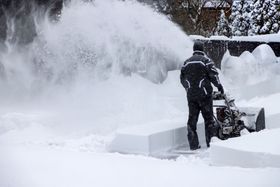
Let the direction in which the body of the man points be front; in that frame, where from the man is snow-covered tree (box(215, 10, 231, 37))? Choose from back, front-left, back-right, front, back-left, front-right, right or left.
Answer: front-left

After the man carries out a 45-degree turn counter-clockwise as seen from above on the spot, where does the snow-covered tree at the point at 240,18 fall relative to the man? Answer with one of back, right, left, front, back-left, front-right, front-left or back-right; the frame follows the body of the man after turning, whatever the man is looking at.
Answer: front

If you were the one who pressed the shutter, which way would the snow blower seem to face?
facing away from the viewer and to the right of the viewer

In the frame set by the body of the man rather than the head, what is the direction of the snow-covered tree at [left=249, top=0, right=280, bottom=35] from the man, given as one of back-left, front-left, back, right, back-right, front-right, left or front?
front-left

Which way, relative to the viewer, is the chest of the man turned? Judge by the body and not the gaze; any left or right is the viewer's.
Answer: facing away from the viewer and to the right of the viewer
